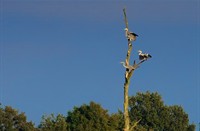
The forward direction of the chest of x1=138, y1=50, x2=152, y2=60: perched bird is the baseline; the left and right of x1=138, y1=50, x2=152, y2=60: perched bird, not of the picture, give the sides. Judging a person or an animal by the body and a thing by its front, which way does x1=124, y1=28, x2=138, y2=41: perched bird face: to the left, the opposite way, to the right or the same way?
the same way

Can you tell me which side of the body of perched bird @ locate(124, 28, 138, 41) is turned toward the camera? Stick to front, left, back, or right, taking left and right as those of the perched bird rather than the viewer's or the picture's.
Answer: left
